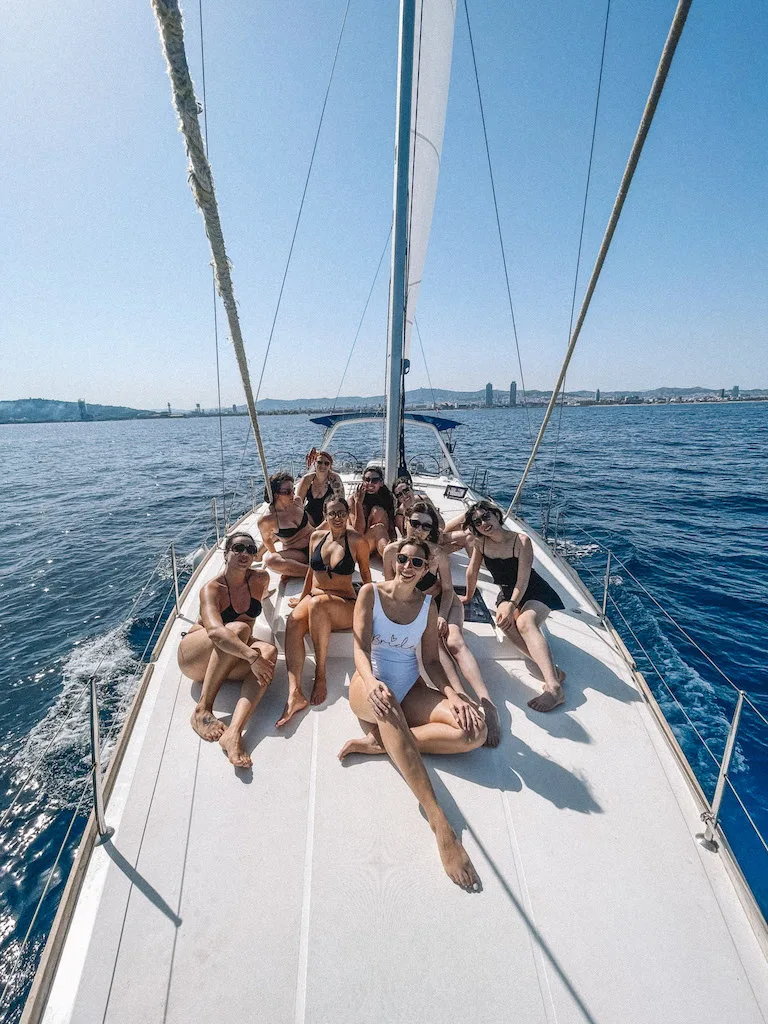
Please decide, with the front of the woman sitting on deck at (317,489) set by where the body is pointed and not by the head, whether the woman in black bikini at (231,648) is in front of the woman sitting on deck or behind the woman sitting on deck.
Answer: in front

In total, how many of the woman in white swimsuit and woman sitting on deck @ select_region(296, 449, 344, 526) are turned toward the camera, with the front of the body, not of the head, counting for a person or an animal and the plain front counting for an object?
2

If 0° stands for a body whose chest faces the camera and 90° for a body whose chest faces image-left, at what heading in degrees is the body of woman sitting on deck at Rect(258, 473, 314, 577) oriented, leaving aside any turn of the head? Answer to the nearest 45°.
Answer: approximately 315°

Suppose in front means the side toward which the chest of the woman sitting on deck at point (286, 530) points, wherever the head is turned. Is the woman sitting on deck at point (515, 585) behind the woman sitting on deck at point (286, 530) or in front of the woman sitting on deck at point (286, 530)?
in front

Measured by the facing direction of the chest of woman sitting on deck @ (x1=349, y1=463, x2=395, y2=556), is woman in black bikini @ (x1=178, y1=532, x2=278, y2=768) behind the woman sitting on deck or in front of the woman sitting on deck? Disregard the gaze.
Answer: in front

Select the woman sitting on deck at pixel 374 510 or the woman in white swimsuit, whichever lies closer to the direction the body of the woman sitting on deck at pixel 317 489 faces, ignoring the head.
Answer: the woman in white swimsuit

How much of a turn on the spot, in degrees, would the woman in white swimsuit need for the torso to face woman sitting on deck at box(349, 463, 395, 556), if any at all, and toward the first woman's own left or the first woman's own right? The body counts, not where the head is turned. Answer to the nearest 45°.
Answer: approximately 180°

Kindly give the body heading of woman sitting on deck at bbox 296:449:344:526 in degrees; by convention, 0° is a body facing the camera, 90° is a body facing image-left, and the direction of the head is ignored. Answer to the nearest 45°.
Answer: approximately 0°

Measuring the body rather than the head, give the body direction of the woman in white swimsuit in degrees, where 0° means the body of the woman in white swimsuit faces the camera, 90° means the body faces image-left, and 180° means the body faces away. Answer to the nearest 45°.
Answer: approximately 0°
